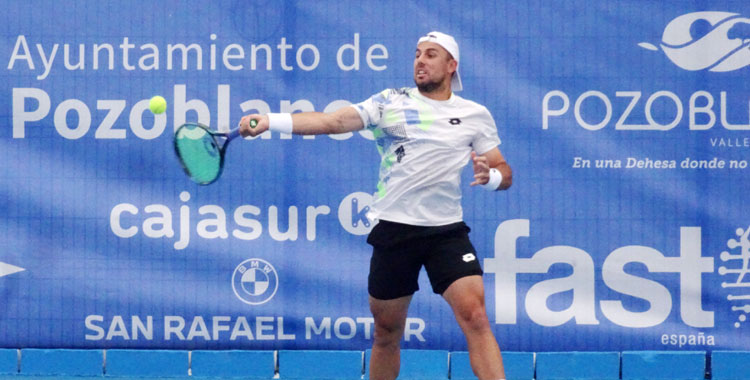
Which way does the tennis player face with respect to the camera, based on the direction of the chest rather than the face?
toward the camera
